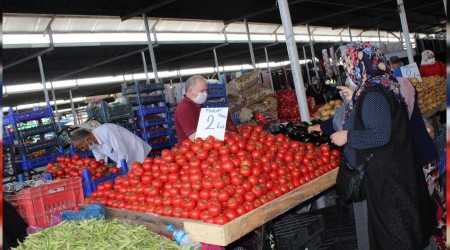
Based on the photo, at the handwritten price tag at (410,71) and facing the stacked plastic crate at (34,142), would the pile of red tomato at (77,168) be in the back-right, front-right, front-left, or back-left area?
front-left

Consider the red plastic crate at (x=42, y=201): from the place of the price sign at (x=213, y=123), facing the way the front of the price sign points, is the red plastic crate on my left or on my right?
on my right

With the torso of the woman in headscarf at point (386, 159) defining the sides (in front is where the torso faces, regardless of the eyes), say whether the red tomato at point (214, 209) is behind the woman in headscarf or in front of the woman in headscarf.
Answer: in front

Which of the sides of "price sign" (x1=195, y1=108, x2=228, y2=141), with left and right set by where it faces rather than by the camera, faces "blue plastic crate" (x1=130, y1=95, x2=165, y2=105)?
back

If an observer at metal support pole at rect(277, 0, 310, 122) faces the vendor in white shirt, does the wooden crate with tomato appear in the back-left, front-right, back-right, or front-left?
front-left

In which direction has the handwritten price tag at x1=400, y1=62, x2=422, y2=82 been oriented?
toward the camera

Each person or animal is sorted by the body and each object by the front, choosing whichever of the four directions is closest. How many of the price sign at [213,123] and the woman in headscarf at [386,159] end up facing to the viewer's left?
1

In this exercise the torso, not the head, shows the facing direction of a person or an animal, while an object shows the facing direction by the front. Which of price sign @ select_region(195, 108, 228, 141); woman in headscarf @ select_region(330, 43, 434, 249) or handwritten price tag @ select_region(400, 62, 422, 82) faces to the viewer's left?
the woman in headscarf

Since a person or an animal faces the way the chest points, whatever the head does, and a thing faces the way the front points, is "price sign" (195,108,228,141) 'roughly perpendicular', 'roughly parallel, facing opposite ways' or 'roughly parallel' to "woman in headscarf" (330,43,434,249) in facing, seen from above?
roughly perpendicular

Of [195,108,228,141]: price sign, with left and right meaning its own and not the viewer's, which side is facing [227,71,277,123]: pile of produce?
back

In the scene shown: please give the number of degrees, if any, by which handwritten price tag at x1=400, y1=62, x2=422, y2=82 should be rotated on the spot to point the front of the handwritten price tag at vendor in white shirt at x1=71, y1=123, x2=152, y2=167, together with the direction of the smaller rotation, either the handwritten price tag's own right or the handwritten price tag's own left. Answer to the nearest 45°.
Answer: approximately 45° to the handwritten price tag's own right

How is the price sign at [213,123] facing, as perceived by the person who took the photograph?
facing the viewer

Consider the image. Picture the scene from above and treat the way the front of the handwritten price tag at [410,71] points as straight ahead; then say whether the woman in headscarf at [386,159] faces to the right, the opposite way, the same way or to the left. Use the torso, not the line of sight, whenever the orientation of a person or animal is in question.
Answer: to the right

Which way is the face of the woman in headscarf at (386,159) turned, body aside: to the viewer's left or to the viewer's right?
to the viewer's left

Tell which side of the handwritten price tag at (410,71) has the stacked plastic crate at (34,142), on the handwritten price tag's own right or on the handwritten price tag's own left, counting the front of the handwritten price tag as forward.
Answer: on the handwritten price tag's own right

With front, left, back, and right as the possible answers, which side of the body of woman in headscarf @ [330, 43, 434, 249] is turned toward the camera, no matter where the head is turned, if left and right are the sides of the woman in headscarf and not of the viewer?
left
